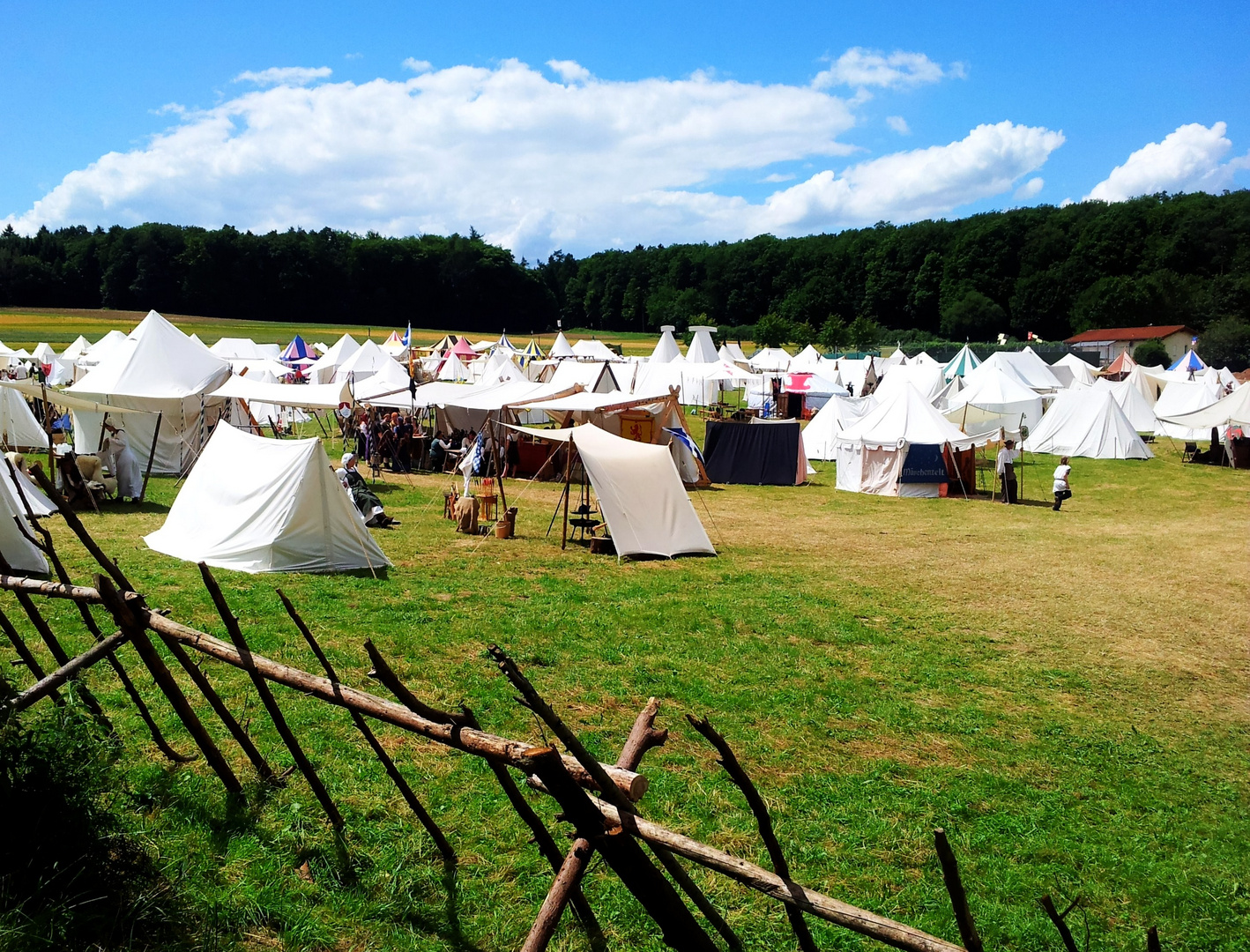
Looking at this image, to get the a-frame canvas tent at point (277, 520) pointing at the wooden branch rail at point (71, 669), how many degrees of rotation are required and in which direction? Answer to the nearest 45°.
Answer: approximately 45° to its right

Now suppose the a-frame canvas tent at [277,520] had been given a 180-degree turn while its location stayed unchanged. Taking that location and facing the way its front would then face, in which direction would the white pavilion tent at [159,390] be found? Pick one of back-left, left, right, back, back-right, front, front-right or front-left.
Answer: front-right

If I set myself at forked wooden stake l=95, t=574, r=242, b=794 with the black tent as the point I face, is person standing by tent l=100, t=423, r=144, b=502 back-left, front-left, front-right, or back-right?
front-left

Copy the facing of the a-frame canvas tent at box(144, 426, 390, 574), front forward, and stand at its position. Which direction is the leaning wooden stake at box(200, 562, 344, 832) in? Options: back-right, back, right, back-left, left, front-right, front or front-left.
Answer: front-right

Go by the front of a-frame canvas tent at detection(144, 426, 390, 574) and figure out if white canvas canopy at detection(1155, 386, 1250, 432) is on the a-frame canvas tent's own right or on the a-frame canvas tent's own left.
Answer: on the a-frame canvas tent's own left

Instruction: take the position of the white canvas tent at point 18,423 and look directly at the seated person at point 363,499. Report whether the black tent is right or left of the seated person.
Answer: left

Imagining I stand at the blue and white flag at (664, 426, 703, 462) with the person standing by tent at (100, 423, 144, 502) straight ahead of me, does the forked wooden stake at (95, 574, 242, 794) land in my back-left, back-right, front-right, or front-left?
front-left

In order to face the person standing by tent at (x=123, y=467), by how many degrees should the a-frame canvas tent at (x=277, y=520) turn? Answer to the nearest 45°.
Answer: approximately 135° to its left

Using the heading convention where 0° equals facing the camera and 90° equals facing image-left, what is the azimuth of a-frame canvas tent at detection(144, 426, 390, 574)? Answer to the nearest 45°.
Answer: approximately 315°

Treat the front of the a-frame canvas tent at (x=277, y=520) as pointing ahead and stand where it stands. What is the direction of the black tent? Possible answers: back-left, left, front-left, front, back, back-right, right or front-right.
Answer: left
